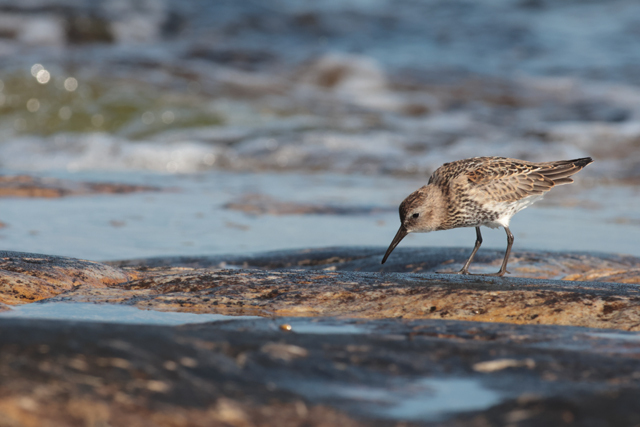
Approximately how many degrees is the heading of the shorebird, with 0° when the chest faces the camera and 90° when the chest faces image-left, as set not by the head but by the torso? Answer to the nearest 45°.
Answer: approximately 90°
